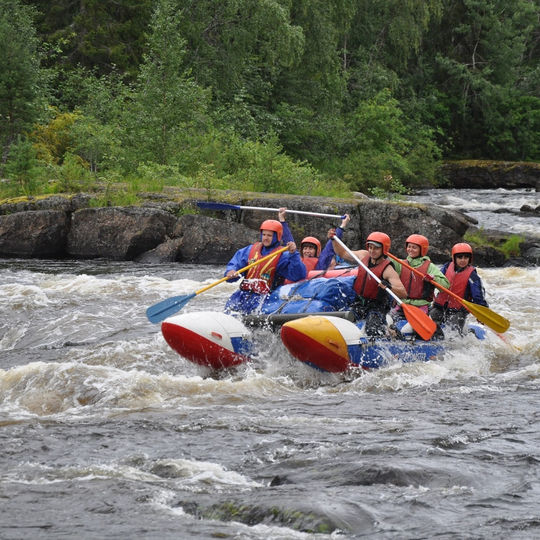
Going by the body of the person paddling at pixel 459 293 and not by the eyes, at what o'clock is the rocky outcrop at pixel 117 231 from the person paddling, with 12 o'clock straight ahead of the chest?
The rocky outcrop is roughly at 3 o'clock from the person paddling.

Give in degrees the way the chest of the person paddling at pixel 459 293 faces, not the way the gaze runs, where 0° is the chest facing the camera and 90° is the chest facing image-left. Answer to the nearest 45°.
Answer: approximately 45°

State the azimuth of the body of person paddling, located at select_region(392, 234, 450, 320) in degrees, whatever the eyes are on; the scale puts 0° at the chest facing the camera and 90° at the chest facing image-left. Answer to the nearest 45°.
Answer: approximately 45°

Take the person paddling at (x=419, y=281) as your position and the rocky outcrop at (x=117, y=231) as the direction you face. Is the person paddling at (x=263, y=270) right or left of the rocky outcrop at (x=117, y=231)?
left

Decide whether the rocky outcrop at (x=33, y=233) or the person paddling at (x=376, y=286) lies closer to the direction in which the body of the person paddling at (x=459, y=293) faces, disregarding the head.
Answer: the person paddling

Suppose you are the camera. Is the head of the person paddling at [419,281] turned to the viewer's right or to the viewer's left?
to the viewer's left

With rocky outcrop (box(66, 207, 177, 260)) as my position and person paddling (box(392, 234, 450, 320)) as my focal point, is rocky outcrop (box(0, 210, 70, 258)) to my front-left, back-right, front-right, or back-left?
back-right
